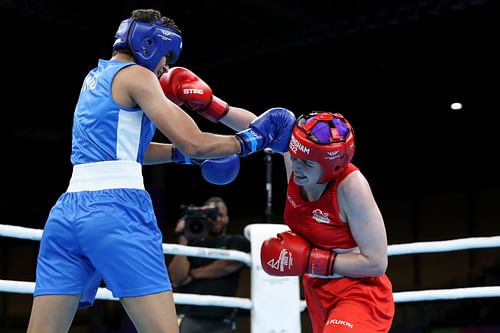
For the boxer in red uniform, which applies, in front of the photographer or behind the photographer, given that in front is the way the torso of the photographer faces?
in front

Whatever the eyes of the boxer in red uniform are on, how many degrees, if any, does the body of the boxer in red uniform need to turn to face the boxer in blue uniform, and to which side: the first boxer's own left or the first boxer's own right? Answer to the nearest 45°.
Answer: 0° — they already face them

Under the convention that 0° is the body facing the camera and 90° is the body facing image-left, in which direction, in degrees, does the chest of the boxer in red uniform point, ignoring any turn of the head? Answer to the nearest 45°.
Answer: approximately 45°

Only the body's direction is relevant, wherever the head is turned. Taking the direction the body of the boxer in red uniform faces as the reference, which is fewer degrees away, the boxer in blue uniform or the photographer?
the boxer in blue uniform

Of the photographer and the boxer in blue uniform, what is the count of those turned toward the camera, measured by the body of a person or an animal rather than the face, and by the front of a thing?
1

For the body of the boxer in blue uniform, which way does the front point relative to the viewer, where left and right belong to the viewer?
facing away from the viewer and to the right of the viewer

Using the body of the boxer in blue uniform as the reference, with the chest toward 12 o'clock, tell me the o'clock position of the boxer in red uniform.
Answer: The boxer in red uniform is roughly at 1 o'clock from the boxer in blue uniform.

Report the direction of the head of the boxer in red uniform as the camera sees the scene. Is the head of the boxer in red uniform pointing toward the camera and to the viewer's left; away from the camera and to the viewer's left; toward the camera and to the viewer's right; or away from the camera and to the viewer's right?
toward the camera and to the viewer's left

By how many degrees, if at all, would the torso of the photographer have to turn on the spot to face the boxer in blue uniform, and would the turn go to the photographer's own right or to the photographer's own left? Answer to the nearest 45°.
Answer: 0° — they already face them

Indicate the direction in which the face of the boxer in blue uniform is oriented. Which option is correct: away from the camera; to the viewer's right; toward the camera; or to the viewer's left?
to the viewer's right

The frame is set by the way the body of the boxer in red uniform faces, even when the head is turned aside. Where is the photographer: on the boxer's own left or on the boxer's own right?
on the boxer's own right

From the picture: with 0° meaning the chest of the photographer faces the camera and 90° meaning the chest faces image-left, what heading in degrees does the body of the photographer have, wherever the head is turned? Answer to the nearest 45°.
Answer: approximately 0°
